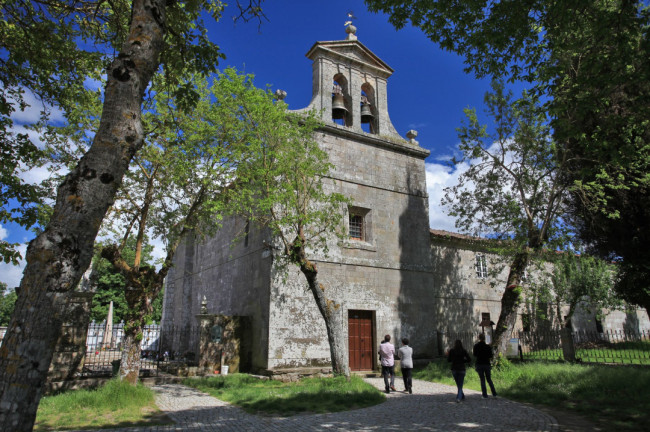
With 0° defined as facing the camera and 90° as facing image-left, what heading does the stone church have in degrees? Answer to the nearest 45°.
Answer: approximately 315°

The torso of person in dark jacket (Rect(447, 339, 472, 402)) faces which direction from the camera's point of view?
away from the camera

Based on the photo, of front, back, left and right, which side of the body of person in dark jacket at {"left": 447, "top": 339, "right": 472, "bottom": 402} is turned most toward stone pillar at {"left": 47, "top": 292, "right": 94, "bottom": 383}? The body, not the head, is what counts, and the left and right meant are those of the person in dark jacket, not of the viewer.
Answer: left

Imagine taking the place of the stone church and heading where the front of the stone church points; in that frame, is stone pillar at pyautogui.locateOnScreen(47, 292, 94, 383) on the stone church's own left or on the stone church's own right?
on the stone church's own right

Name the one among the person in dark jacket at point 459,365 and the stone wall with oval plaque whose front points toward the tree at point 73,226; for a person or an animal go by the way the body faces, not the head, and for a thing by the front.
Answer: the stone wall with oval plaque

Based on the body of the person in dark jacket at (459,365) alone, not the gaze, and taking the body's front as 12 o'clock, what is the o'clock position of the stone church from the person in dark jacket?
The stone church is roughly at 11 o'clock from the person in dark jacket.

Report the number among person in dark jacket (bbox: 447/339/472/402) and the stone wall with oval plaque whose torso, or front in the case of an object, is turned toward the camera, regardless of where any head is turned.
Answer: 1
